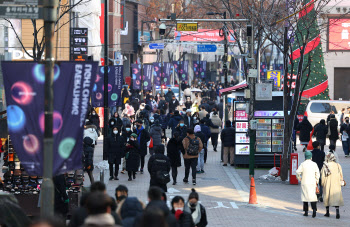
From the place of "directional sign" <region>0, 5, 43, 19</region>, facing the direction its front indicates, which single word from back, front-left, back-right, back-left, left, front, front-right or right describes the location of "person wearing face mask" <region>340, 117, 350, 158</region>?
back-left

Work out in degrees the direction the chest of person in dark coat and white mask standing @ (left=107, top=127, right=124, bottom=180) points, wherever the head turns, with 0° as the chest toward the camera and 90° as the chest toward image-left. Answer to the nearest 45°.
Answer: approximately 0°

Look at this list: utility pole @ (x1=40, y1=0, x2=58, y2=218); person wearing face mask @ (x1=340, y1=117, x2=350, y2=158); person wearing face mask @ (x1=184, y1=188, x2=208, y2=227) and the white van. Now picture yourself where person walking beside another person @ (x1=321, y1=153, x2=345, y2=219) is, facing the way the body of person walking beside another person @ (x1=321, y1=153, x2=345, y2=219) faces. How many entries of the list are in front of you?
2

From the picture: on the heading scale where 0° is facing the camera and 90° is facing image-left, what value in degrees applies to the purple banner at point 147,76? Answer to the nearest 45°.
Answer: approximately 0°

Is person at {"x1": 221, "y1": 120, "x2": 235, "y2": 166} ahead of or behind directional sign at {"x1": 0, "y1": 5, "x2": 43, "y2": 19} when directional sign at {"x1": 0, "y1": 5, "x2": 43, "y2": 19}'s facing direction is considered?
behind

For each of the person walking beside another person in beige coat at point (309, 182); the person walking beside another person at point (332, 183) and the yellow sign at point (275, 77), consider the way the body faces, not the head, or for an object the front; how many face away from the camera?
2

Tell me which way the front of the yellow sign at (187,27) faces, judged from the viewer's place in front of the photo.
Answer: facing the viewer

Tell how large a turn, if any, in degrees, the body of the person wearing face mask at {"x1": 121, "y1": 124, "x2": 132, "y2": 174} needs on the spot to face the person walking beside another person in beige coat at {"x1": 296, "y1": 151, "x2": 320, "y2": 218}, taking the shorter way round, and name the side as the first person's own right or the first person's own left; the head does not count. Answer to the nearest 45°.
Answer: approximately 45° to the first person's own left

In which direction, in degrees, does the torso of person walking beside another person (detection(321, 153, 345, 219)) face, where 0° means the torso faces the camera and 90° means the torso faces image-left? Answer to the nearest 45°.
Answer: approximately 180°

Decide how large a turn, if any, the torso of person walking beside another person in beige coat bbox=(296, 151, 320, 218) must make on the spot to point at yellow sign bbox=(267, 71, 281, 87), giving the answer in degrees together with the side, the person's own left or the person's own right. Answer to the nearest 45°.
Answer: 0° — they already face it

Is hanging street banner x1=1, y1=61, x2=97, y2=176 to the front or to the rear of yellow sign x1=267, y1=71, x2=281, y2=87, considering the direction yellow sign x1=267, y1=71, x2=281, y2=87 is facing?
to the front

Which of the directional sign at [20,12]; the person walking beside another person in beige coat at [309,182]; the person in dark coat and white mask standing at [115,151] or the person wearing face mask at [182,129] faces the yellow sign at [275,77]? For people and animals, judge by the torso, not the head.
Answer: the person walking beside another person in beige coat at [309,182]

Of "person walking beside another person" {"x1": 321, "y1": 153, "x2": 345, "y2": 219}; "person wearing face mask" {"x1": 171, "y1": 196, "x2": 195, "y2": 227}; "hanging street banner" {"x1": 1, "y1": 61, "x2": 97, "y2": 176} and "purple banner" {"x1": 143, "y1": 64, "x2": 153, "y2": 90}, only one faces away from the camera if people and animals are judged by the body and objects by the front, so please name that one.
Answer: the person walking beside another person
